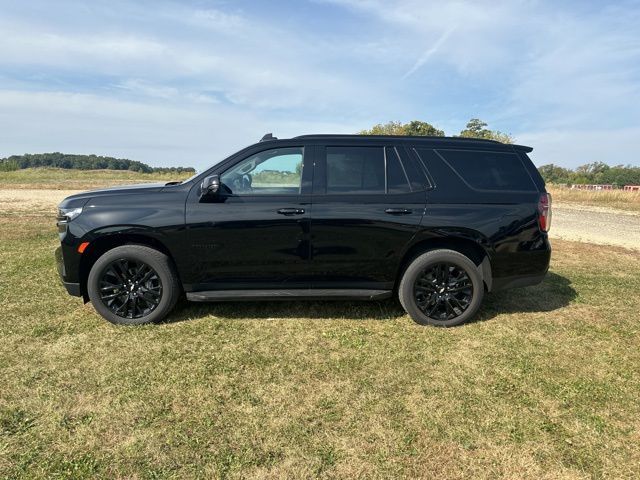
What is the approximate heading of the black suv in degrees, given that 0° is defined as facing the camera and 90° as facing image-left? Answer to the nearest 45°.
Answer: approximately 90°
